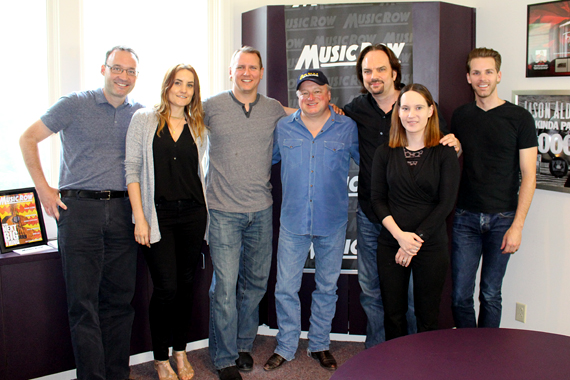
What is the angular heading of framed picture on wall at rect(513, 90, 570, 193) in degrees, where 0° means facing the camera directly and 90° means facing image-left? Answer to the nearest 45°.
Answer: approximately 45°

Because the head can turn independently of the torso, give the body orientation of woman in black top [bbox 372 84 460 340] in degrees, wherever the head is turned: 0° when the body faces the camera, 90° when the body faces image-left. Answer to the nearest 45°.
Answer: approximately 0°

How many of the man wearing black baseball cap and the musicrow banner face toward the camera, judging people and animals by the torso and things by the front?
2

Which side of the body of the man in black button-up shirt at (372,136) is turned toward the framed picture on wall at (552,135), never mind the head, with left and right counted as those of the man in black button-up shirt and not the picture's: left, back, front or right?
left
